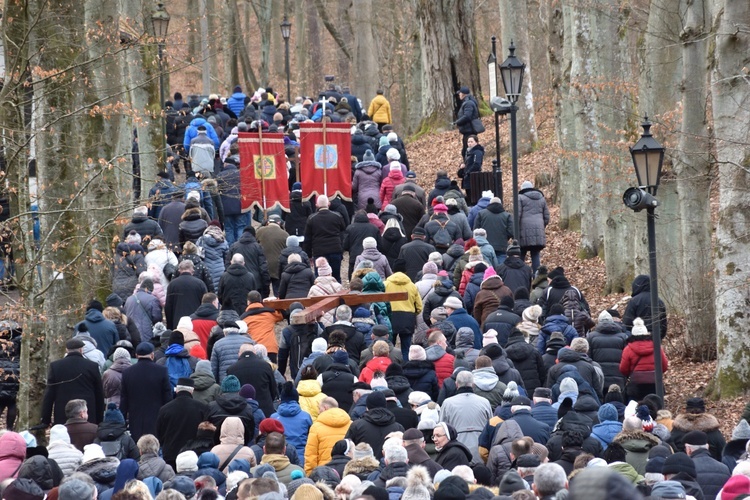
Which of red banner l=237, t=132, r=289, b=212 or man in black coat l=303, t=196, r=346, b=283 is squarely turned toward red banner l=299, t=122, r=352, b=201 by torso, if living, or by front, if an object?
the man in black coat

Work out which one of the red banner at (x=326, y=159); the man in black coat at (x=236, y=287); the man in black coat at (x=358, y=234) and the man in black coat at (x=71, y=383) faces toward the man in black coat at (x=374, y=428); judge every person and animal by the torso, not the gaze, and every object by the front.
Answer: the red banner

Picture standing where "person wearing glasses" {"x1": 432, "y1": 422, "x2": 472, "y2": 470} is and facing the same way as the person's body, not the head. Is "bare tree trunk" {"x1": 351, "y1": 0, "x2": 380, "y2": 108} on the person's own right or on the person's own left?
on the person's own right

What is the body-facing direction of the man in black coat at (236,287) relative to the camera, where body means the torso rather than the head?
away from the camera

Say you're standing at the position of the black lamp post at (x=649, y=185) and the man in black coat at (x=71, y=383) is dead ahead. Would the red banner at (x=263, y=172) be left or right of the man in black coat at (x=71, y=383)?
right

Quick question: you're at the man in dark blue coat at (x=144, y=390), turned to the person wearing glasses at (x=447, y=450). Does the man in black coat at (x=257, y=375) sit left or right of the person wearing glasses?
left

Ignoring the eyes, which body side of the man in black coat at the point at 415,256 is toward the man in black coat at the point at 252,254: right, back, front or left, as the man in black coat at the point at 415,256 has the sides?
left

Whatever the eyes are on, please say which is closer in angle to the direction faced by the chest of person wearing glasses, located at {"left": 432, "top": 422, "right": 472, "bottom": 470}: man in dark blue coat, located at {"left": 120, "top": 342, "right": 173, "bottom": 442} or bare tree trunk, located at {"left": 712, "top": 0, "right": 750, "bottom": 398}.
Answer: the man in dark blue coat

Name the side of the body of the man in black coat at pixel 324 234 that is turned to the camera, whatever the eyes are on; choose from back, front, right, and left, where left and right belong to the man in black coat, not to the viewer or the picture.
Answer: back

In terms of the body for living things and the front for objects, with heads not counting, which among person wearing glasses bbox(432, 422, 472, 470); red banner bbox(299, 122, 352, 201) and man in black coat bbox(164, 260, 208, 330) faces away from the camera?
the man in black coat

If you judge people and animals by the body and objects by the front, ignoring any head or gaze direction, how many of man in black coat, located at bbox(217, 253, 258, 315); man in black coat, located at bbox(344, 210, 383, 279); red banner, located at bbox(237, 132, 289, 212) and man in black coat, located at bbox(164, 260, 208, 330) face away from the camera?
3

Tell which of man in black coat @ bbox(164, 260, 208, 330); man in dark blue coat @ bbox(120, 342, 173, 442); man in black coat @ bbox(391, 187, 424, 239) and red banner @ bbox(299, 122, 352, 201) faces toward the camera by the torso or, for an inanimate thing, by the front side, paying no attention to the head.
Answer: the red banner

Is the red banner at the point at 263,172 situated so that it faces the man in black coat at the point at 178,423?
yes

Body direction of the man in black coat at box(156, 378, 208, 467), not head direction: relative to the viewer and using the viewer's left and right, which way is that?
facing away from the viewer

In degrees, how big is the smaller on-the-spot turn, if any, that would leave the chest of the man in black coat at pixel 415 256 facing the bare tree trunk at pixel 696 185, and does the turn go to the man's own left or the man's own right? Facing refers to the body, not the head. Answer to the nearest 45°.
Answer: approximately 135° to the man's own right

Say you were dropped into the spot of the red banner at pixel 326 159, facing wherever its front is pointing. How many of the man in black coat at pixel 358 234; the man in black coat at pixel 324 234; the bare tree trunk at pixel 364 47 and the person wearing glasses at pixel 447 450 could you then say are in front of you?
3
